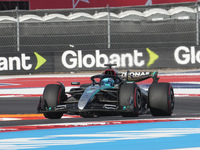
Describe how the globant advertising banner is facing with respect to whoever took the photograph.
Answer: facing the viewer

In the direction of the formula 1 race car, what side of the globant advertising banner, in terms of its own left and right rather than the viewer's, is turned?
front
